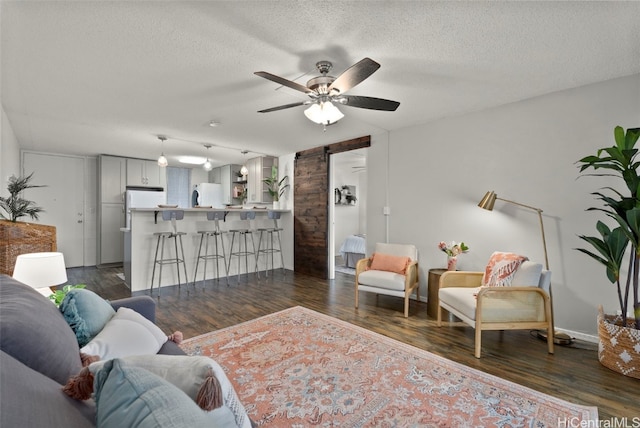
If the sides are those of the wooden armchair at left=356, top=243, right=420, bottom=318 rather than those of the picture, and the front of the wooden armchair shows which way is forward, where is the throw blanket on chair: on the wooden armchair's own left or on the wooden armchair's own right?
on the wooden armchair's own left

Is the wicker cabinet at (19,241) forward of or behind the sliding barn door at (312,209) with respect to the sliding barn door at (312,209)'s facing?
forward

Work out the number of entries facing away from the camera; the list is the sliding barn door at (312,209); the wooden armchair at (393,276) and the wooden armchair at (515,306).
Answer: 0

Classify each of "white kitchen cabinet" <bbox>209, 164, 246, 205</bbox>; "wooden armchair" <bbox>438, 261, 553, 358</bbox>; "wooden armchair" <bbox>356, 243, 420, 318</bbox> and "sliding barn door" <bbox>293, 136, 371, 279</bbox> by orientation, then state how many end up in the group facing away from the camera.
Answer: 0

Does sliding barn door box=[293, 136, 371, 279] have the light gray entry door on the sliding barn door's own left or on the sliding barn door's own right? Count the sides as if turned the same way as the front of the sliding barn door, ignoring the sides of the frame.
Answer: on the sliding barn door's own right

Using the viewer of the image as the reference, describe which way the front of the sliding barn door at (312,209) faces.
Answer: facing the viewer and to the left of the viewer

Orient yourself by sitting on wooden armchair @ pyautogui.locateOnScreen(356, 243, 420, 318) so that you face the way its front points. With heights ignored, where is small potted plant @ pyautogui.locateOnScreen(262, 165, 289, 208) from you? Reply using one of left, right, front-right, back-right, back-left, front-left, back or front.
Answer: right

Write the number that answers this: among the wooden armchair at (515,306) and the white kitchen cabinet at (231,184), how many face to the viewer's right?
0

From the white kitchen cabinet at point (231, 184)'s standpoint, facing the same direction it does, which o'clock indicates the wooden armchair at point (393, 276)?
The wooden armchair is roughly at 10 o'clock from the white kitchen cabinet.

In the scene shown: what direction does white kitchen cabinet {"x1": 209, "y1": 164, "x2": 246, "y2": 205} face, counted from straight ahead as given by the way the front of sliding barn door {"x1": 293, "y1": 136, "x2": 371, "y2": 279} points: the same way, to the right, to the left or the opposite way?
the same way

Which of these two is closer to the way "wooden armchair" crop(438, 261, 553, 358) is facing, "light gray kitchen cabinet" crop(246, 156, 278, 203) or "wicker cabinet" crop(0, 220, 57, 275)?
the wicker cabinet

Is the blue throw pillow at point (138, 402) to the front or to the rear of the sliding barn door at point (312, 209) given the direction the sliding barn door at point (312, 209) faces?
to the front

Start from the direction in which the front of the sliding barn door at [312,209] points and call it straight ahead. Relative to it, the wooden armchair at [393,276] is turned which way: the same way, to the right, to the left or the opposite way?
the same way
